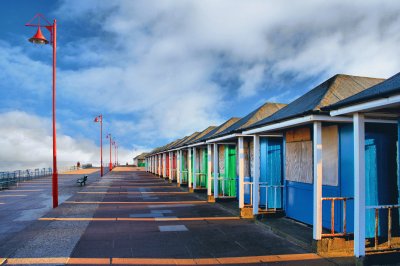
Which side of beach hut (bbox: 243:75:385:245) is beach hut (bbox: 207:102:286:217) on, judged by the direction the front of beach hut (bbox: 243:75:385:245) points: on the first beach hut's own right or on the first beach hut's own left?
on the first beach hut's own right

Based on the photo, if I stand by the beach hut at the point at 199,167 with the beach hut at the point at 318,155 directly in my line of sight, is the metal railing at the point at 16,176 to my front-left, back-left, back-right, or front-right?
back-right

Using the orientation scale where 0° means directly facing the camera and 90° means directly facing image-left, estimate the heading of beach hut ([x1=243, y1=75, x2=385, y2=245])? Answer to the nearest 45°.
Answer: approximately 45°

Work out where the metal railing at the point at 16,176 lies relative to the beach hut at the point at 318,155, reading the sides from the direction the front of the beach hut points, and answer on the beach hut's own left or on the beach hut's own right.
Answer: on the beach hut's own right

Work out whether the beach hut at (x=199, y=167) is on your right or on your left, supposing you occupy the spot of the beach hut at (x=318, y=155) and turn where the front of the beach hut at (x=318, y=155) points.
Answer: on your right
